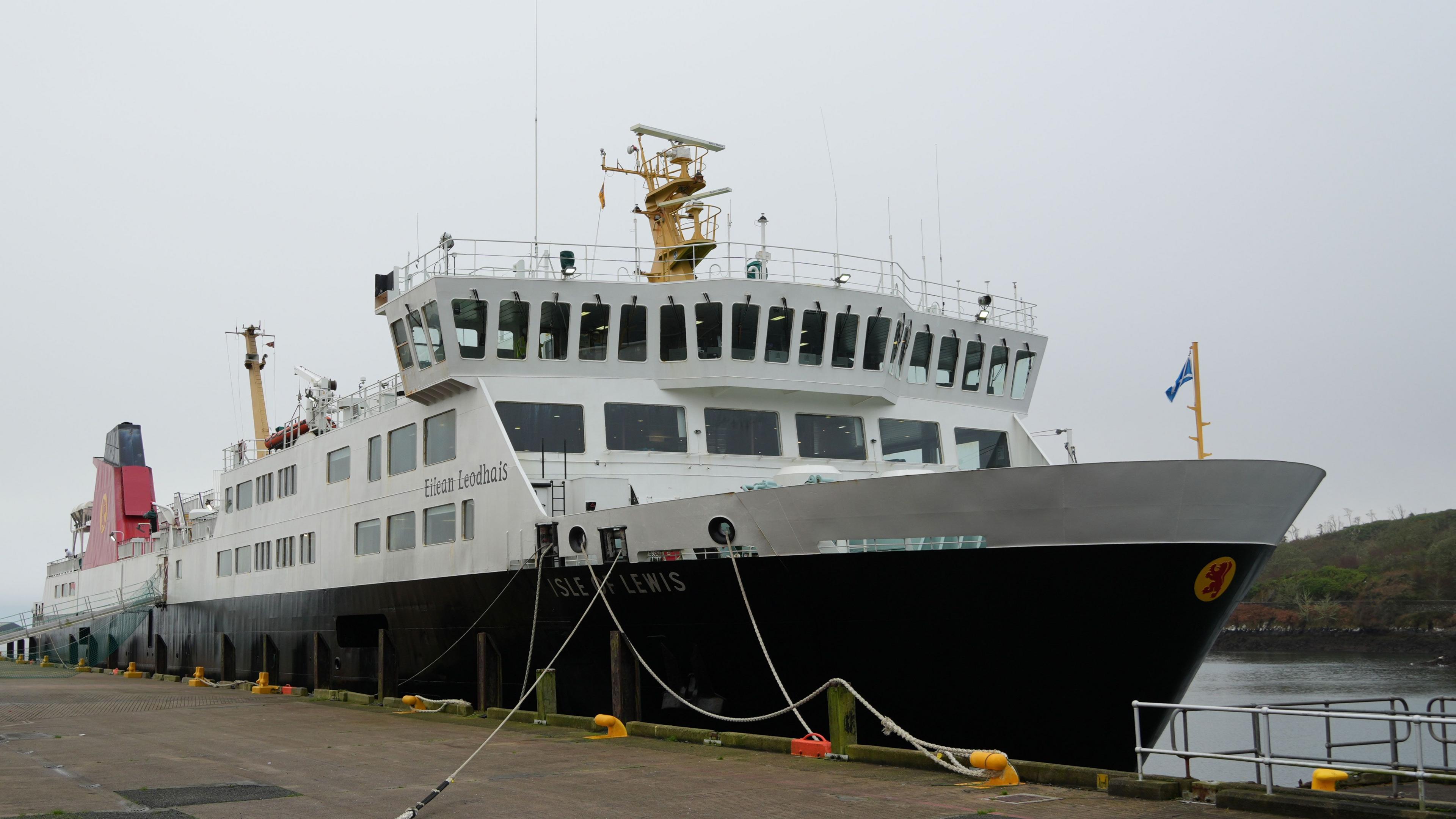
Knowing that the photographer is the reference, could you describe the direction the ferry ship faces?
facing the viewer and to the right of the viewer
